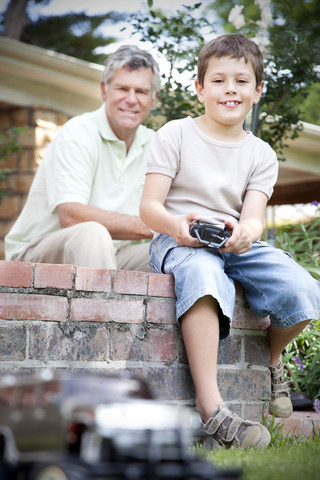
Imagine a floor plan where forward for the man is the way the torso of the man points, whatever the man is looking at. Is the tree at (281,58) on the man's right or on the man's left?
on the man's left

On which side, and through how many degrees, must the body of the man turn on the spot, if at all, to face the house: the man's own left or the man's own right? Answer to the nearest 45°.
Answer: approximately 135° to the man's own left

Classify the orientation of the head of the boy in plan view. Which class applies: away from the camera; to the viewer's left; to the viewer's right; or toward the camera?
toward the camera

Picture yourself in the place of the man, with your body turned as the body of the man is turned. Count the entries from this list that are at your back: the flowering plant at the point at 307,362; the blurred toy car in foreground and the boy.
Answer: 0

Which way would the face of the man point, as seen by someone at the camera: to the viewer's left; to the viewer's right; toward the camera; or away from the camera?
toward the camera

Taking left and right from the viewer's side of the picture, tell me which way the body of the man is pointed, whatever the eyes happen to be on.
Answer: facing the viewer and to the right of the viewer

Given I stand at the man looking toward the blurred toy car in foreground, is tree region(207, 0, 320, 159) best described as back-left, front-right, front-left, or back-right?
back-left
